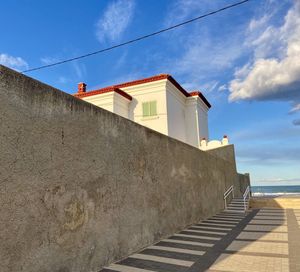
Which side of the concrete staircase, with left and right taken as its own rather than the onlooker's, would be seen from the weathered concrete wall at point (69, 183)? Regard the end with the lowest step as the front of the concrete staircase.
front

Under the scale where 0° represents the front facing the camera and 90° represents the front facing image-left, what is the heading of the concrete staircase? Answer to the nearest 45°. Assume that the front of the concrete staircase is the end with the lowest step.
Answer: approximately 0°
